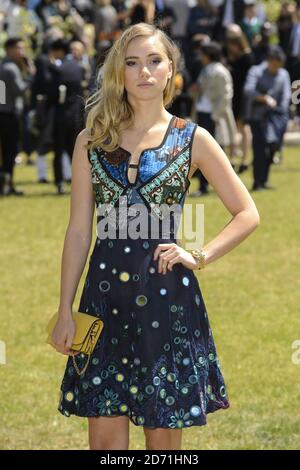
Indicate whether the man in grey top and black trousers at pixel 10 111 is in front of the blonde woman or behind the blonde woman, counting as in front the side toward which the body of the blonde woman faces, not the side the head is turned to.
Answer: behind

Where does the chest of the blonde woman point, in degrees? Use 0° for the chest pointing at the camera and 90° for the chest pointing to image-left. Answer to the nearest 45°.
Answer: approximately 0°
